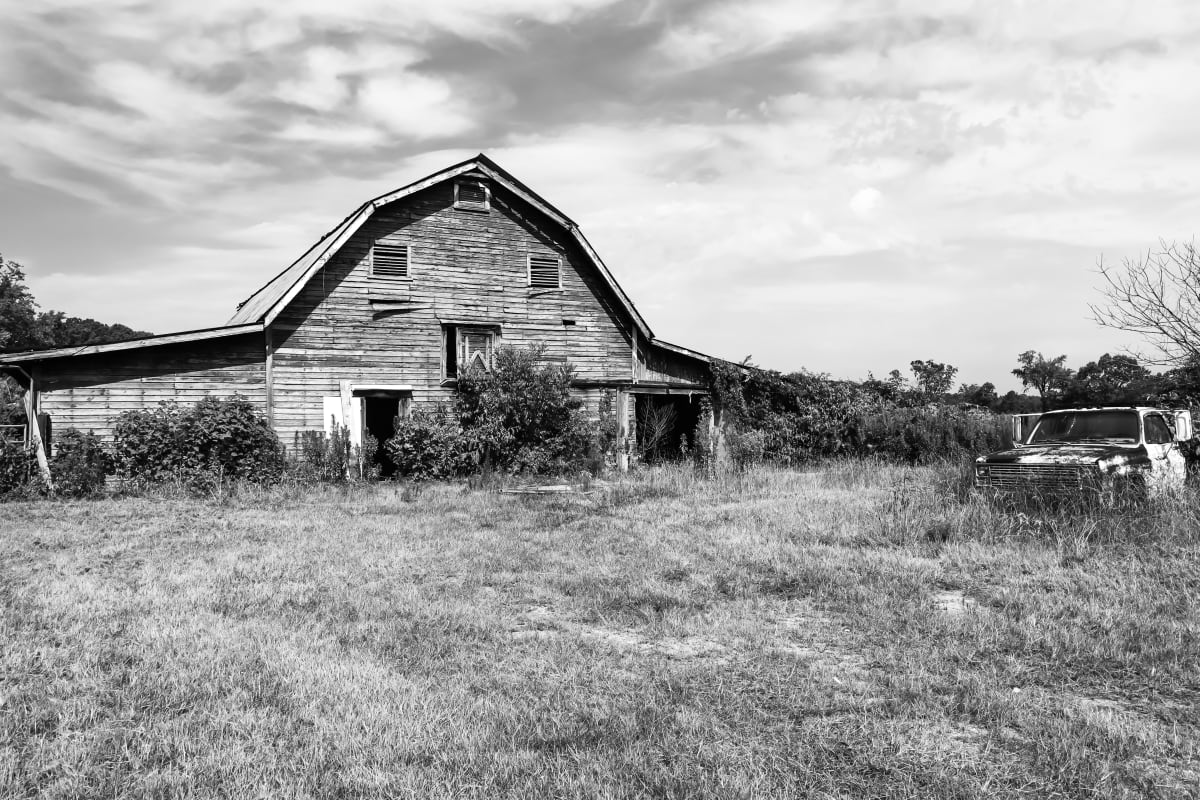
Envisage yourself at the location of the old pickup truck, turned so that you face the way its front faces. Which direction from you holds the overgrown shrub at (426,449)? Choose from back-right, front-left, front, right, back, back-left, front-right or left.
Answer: front-right

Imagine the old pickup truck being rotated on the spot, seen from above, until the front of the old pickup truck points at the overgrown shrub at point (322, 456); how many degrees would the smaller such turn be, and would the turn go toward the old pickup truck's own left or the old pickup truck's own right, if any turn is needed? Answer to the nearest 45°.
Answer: approximately 45° to the old pickup truck's own right

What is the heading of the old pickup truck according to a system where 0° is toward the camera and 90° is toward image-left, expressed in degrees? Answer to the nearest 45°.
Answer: approximately 45°

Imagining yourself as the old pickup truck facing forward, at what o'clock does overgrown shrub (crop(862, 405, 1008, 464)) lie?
The overgrown shrub is roughly at 4 o'clock from the old pickup truck.

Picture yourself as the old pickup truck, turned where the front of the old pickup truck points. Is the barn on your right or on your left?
on your right

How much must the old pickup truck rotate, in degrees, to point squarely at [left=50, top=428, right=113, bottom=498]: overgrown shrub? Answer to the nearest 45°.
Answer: approximately 45° to its right

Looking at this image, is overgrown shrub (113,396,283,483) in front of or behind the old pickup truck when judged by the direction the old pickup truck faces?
in front

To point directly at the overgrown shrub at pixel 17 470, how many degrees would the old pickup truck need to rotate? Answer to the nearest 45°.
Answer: approximately 45° to its right

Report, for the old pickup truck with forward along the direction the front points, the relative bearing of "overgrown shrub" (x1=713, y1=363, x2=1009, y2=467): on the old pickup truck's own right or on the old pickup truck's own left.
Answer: on the old pickup truck's own right

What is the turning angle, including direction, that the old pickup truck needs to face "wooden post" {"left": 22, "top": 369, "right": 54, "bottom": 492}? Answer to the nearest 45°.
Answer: approximately 45° to its right

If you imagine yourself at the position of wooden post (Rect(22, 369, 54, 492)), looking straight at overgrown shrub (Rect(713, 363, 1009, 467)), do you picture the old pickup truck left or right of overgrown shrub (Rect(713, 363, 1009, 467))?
right
